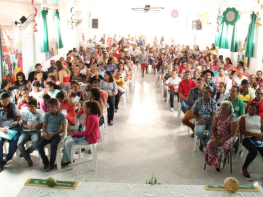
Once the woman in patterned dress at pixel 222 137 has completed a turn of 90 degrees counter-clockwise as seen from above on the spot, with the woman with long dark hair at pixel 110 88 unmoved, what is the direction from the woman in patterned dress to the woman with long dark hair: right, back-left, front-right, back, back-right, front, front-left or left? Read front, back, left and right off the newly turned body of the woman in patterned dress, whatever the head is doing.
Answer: back

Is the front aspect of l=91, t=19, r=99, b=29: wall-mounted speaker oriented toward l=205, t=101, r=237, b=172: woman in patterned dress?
yes

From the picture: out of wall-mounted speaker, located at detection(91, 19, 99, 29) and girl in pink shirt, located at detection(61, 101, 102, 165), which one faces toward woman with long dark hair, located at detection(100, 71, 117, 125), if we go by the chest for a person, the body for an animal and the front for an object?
the wall-mounted speaker

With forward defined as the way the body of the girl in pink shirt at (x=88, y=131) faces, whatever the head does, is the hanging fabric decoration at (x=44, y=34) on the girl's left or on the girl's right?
on the girl's right

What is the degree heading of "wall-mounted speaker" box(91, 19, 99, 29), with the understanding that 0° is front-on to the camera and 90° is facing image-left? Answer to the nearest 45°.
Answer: approximately 0°

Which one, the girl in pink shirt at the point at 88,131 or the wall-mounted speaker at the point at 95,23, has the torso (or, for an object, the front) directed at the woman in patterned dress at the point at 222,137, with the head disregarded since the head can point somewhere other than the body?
the wall-mounted speaker

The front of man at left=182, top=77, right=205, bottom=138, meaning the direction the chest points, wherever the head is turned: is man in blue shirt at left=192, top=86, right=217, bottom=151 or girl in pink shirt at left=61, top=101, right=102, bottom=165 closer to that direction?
the girl in pink shirt

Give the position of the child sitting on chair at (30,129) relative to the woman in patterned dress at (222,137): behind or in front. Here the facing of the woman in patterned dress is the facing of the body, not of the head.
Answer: in front

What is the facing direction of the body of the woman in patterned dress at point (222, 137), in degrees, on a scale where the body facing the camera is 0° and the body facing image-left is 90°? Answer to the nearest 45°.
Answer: approximately 45°
